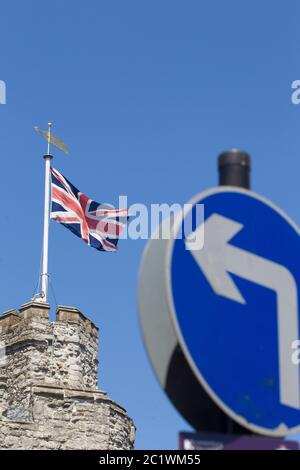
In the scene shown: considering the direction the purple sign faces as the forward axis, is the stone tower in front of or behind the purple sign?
behind

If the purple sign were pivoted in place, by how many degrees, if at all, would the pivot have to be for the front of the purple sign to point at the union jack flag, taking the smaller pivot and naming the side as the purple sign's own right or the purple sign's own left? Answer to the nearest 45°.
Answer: approximately 135° to the purple sign's own left

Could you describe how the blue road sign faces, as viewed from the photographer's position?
facing the viewer and to the right of the viewer

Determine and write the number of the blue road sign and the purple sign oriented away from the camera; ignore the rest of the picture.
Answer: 0

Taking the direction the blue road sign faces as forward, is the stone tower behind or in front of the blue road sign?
behind

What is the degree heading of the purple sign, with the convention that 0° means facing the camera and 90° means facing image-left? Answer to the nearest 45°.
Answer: approximately 315°
